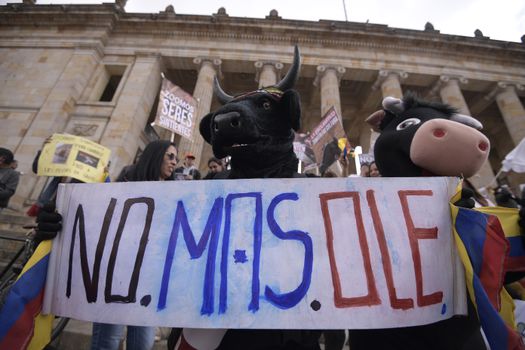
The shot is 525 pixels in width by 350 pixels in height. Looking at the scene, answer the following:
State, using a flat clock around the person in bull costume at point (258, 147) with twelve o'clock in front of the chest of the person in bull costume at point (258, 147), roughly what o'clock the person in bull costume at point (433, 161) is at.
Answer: the person in bull costume at point (433, 161) is roughly at 8 o'clock from the person in bull costume at point (258, 147).

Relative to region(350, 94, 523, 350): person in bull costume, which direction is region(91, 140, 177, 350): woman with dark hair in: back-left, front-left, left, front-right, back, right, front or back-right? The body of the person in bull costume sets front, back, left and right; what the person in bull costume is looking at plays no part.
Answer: back-right

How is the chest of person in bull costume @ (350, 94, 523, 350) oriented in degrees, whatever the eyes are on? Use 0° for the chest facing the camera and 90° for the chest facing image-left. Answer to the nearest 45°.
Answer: approximately 315°

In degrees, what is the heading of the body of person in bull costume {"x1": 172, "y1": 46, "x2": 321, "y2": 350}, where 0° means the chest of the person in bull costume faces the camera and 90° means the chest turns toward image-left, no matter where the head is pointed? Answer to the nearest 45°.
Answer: approximately 45°

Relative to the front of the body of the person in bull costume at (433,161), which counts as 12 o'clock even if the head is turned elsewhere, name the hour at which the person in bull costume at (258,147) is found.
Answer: the person in bull costume at (258,147) is roughly at 4 o'clock from the person in bull costume at (433,161).

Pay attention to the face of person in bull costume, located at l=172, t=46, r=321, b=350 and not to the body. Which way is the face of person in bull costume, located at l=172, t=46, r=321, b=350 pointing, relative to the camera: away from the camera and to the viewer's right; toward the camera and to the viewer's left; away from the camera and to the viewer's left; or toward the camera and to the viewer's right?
toward the camera and to the viewer's left

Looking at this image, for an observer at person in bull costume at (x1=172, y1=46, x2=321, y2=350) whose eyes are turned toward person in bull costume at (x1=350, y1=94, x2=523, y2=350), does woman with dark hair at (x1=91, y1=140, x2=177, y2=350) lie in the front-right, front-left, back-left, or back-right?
back-left

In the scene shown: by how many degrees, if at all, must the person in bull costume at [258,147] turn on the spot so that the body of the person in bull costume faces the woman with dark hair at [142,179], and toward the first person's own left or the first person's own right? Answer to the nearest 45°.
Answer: approximately 90° to the first person's own right

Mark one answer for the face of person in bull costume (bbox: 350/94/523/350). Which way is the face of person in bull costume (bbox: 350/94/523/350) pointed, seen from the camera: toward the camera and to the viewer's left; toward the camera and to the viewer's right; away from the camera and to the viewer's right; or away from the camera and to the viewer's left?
toward the camera and to the viewer's right
